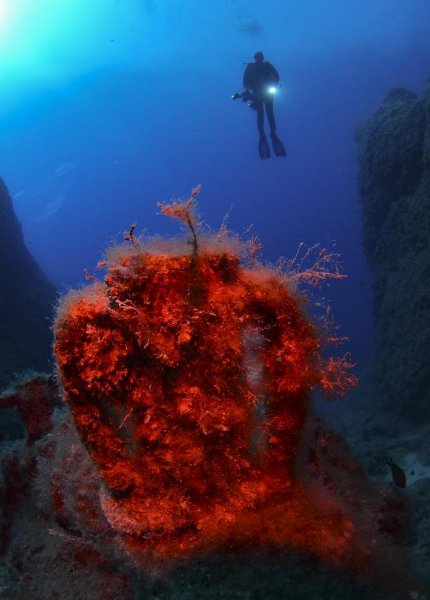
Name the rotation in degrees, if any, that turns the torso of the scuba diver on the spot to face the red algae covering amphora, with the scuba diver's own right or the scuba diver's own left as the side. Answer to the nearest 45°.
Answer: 0° — they already face it

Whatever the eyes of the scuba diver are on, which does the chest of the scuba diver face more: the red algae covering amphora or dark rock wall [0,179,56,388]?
the red algae covering amphora

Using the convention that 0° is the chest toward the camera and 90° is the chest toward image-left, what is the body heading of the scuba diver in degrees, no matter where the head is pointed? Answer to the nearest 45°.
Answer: approximately 0°
